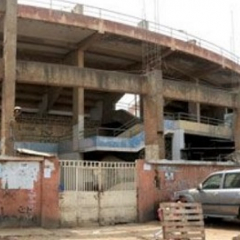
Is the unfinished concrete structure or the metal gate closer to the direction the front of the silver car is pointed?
the metal gate

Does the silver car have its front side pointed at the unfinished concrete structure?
no

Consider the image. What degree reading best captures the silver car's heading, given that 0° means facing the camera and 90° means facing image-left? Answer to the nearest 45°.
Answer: approximately 90°

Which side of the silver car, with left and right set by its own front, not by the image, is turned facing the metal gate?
front
